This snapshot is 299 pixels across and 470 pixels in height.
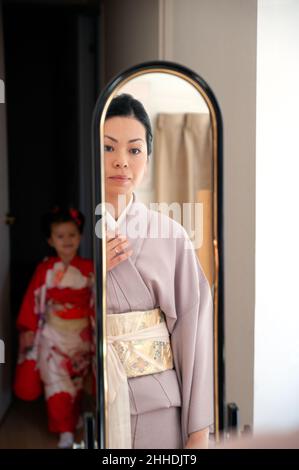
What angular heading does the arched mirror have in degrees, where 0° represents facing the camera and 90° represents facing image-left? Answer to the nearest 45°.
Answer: approximately 0°

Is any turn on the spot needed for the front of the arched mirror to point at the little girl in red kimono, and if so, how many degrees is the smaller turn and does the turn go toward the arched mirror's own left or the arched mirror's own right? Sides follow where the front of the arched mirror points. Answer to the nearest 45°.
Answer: approximately 135° to the arched mirror's own right

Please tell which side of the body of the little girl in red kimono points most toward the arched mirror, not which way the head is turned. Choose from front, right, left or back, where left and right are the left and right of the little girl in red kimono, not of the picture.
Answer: front

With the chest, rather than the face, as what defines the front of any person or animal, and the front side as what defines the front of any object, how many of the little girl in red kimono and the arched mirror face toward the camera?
2
